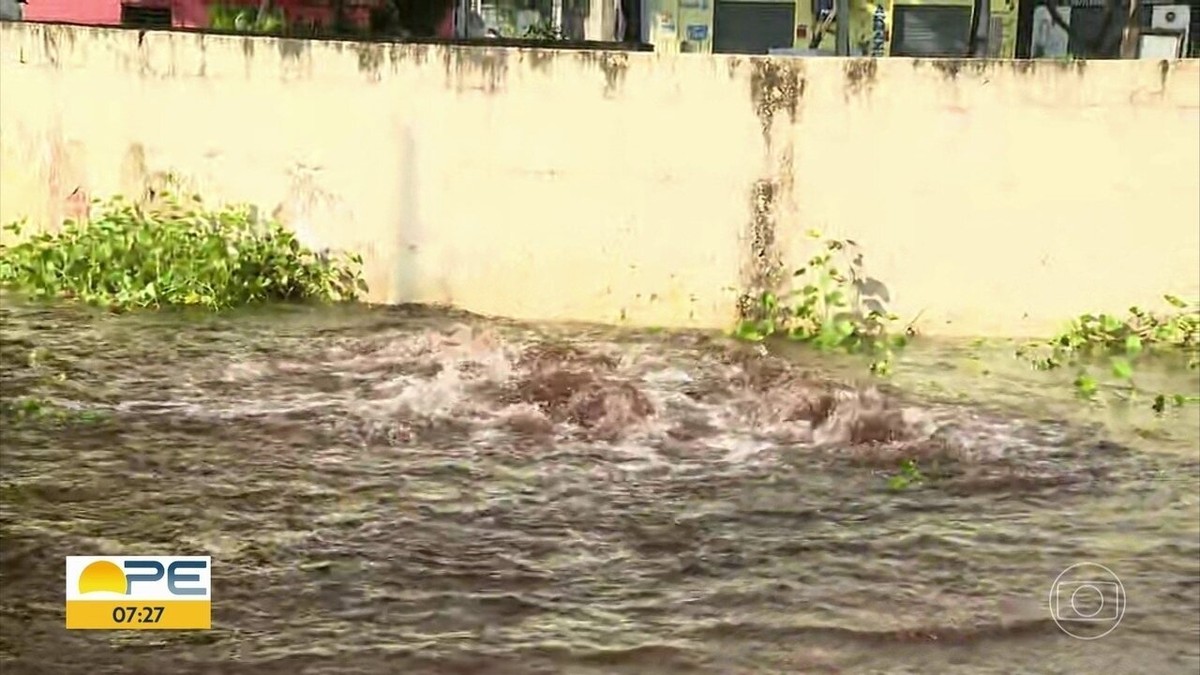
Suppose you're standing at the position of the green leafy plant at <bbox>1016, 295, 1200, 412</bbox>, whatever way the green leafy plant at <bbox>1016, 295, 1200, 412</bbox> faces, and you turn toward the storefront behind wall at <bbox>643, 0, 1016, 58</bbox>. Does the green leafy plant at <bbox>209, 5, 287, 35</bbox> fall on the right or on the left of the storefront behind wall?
left

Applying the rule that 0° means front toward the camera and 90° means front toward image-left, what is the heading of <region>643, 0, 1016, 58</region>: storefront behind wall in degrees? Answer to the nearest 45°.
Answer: approximately 0°

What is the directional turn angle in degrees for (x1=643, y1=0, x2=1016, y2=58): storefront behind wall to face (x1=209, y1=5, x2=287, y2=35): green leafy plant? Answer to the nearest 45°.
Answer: approximately 45° to its right

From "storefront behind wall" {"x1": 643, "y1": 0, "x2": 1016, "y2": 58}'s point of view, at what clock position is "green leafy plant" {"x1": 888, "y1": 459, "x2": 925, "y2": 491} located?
The green leafy plant is roughly at 12 o'clock from the storefront behind wall.

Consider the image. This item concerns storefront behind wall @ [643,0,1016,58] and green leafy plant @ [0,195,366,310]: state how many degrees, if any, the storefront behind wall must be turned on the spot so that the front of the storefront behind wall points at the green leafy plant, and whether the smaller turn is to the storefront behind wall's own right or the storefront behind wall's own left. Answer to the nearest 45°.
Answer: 0° — it already faces it
